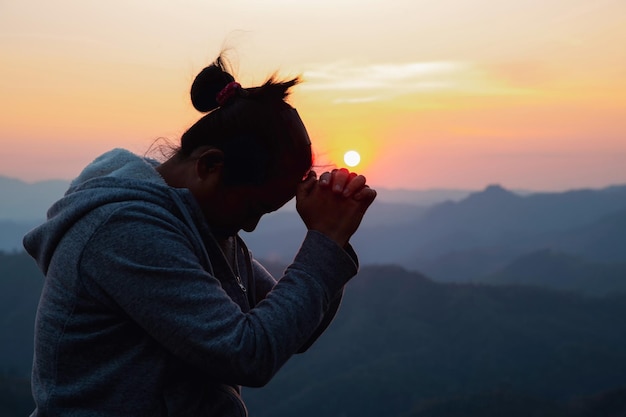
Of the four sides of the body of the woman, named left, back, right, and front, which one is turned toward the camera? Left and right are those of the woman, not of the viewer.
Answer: right

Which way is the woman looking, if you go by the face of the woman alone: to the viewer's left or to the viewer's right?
to the viewer's right
